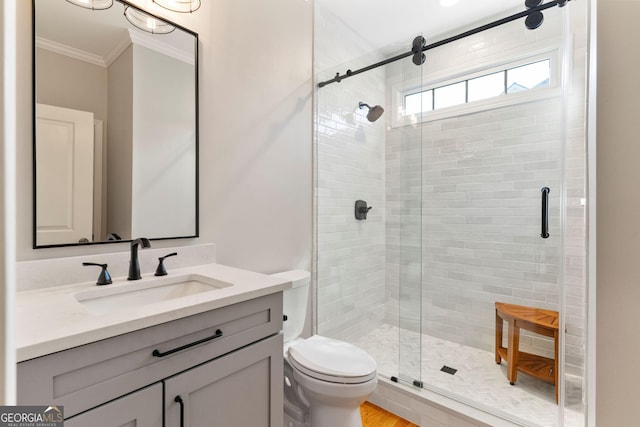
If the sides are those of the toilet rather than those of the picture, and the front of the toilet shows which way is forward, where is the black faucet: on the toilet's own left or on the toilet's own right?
on the toilet's own right

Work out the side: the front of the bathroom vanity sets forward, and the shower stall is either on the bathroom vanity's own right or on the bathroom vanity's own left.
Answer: on the bathroom vanity's own left

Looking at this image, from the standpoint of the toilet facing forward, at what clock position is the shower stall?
The shower stall is roughly at 9 o'clock from the toilet.

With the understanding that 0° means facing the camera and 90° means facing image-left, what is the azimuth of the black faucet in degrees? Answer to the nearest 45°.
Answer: approximately 315°

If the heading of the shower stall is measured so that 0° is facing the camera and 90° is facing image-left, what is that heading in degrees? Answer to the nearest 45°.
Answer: approximately 45°

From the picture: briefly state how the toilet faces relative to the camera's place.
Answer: facing the viewer and to the right of the viewer

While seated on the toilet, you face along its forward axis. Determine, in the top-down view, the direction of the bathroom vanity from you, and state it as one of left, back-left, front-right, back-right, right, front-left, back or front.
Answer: right
